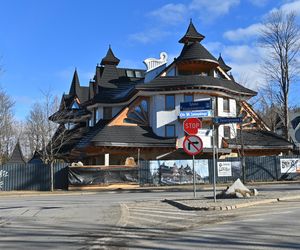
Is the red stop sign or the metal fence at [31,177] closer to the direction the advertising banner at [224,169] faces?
the red stop sign

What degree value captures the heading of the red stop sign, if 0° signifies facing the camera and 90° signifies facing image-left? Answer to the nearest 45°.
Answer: approximately 0°

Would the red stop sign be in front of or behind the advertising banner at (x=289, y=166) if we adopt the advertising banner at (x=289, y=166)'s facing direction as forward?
in front

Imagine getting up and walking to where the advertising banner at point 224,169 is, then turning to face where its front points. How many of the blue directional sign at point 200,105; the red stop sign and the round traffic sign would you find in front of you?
3

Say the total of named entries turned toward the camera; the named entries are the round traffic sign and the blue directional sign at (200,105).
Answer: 2

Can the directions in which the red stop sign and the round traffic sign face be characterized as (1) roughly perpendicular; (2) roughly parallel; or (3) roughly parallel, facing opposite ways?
roughly parallel

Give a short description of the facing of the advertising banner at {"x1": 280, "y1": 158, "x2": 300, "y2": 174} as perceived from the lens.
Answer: facing the viewer

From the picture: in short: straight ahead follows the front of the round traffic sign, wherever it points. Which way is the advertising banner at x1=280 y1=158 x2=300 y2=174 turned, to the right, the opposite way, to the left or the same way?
the same way

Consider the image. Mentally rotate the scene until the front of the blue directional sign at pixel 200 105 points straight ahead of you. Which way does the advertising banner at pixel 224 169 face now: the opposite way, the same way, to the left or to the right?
the same way

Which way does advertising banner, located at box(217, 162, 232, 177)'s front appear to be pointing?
toward the camera

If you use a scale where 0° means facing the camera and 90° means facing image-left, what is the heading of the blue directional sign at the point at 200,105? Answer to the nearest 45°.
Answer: approximately 0°

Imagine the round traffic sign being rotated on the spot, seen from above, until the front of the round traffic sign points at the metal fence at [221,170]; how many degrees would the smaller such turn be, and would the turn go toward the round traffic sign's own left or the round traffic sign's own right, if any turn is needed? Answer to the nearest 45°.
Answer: approximately 180°

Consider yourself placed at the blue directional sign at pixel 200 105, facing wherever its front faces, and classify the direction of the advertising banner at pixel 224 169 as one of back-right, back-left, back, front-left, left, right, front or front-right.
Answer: back

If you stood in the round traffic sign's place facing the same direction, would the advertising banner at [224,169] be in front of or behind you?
behind
